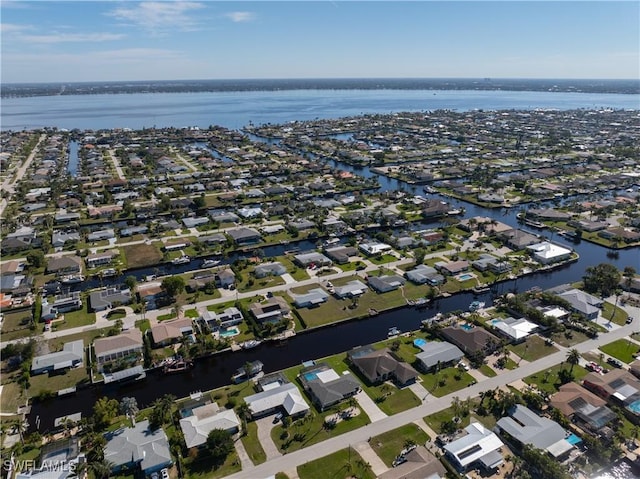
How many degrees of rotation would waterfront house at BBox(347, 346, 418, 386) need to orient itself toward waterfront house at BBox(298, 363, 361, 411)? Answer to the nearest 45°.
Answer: approximately 90° to its right

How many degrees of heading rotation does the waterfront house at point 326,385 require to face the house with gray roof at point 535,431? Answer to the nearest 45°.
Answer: approximately 45° to its left

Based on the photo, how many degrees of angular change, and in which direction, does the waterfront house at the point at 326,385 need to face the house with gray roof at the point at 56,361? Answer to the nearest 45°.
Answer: approximately 135° to its right

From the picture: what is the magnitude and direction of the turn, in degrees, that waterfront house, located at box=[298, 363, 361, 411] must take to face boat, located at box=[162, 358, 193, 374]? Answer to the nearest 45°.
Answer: approximately 135° to its right

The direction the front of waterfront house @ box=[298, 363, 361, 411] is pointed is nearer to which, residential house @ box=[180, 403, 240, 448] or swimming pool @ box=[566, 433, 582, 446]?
the swimming pool

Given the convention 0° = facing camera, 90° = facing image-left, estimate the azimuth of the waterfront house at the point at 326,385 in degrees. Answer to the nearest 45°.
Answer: approximately 315°

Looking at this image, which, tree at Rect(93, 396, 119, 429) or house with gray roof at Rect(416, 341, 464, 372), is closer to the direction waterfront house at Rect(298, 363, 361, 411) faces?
the house with gray roof

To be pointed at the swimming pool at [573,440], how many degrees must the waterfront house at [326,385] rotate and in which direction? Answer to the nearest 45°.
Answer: approximately 45° to its left

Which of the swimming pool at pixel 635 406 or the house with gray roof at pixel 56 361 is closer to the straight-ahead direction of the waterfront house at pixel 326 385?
the swimming pool

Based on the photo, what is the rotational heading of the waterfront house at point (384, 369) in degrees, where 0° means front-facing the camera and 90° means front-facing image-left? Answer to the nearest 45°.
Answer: approximately 315°

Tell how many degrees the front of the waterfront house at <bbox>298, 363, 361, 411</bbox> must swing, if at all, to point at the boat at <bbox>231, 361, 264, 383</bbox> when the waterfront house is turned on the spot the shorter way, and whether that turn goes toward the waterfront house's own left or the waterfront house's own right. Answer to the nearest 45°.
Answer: approximately 135° to the waterfront house's own right

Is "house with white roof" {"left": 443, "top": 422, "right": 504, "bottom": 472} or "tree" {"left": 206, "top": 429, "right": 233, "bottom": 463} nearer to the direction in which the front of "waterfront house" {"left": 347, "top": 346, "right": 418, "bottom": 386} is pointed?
the house with white roof

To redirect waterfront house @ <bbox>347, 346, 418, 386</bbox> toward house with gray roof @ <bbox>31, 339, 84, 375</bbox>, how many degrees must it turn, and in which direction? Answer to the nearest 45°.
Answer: approximately 135° to its right
